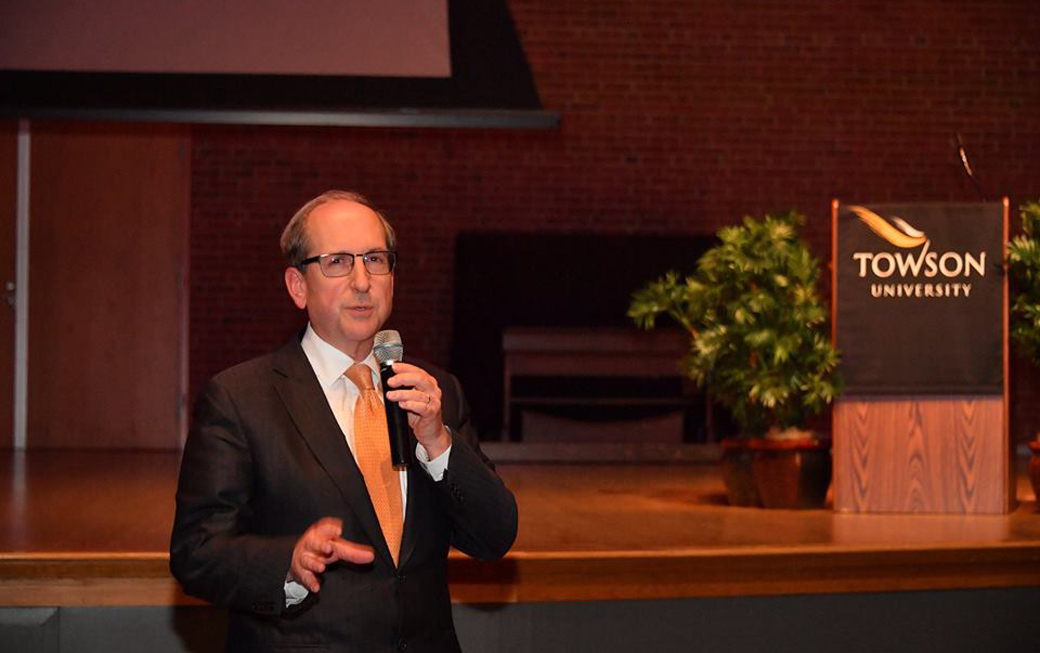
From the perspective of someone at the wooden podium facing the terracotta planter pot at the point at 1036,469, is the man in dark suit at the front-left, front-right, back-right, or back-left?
back-right

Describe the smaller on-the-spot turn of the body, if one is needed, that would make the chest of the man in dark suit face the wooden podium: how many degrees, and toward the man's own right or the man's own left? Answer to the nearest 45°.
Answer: approximately 90° to the man's own left

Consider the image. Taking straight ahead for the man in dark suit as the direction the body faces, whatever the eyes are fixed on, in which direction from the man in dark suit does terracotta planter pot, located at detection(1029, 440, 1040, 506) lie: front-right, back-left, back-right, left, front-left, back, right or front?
left

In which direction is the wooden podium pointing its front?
toward the camera

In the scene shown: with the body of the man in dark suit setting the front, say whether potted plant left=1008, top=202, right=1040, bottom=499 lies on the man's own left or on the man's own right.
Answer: on the man's own left

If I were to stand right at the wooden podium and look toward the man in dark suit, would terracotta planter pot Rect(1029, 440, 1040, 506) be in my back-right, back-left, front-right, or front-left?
back-left

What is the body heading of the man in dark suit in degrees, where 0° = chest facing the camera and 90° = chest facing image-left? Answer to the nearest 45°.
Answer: approximately 315°

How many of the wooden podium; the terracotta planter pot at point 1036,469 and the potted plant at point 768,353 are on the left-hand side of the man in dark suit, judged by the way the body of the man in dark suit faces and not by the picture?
3

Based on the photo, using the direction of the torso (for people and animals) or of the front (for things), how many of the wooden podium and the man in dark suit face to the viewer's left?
0

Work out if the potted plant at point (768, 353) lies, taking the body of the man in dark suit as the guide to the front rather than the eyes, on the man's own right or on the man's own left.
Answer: on the man's own left
